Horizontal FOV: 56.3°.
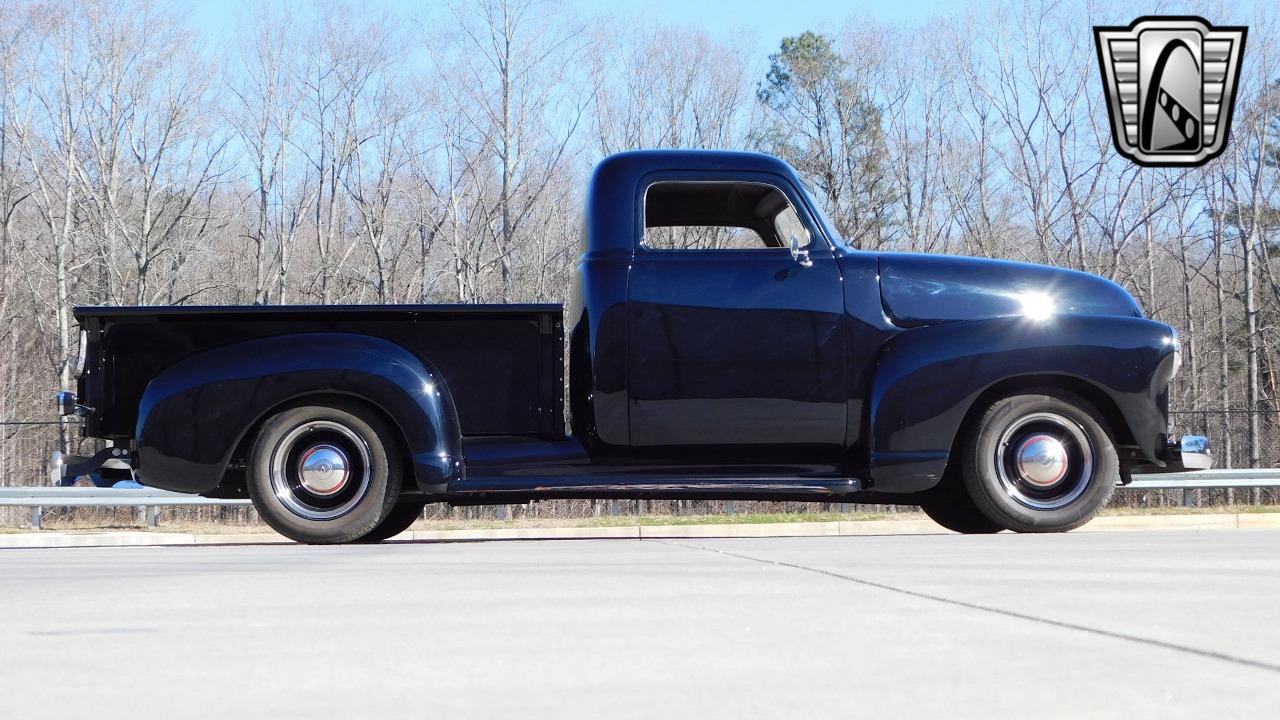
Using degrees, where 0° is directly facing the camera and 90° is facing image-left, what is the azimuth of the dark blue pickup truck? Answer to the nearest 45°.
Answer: approximately 270°

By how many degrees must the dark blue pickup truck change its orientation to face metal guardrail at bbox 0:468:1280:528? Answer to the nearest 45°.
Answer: approximately 135° to its left
